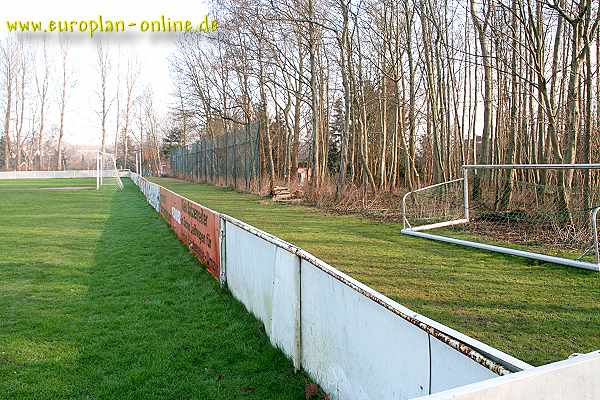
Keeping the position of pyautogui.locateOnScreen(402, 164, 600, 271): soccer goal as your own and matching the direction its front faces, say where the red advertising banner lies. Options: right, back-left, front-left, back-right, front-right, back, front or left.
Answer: back

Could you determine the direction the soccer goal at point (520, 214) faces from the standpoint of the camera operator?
facing away from the viewer and to the right of the viewer

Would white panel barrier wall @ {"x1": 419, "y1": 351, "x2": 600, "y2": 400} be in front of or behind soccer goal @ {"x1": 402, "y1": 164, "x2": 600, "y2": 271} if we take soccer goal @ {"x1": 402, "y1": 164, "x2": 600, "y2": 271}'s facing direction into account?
behind

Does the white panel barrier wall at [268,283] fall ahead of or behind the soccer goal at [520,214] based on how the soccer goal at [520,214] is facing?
behind

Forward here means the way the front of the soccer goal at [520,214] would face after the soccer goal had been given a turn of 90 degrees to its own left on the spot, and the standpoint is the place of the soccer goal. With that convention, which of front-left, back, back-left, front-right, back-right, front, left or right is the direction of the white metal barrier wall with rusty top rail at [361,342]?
back-left

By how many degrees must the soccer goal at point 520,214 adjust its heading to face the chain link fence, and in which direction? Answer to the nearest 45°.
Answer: approximately 90° to its left

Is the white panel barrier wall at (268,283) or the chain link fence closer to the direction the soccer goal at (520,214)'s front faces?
the chain link fence
